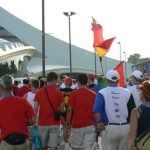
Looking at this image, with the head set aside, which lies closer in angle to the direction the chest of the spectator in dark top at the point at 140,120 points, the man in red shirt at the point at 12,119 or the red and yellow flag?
the red and yellow flag

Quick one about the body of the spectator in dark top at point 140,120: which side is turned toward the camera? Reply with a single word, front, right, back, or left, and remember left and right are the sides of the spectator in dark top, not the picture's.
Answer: back

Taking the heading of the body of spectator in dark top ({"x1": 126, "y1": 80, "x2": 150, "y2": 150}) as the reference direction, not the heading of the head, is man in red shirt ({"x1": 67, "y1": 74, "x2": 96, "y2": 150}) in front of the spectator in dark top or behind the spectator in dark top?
in front

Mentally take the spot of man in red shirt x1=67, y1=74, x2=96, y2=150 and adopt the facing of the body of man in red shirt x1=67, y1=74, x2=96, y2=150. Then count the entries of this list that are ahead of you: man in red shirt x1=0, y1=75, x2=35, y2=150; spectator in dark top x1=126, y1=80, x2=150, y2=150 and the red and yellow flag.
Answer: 1

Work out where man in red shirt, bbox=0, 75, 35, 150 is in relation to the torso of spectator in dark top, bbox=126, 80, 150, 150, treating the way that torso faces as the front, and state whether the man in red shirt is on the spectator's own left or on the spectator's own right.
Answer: on the spectator's own left

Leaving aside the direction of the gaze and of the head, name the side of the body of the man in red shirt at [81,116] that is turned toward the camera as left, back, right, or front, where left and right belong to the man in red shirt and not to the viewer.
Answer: back

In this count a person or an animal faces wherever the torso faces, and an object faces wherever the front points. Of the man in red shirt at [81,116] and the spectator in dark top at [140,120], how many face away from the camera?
2

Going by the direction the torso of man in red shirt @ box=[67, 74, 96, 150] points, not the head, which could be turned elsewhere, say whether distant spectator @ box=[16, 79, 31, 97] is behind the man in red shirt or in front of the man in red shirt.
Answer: in front
